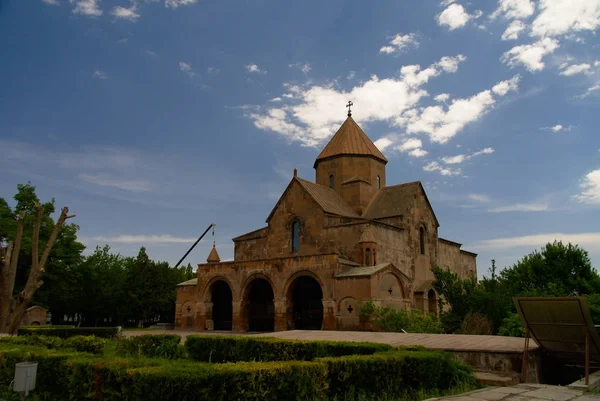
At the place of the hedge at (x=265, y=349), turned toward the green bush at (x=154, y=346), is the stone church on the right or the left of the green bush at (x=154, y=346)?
right

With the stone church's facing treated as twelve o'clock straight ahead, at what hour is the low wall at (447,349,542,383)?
The low wall is roughly at 10 o'clock from the stone church.

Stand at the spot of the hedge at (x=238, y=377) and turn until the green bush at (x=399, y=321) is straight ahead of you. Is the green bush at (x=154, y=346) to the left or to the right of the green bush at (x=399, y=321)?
left

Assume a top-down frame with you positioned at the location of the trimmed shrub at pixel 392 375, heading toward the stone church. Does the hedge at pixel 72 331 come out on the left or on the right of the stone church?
left

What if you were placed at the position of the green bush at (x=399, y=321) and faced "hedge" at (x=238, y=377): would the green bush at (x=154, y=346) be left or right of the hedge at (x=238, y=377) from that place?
right

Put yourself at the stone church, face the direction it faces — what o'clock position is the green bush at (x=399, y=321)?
The green bush is roughly at 10 o'clock from the stone church.

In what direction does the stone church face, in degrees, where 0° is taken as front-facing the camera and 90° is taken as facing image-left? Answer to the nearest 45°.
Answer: approximately 45°

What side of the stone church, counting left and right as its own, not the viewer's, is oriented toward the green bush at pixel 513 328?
left
